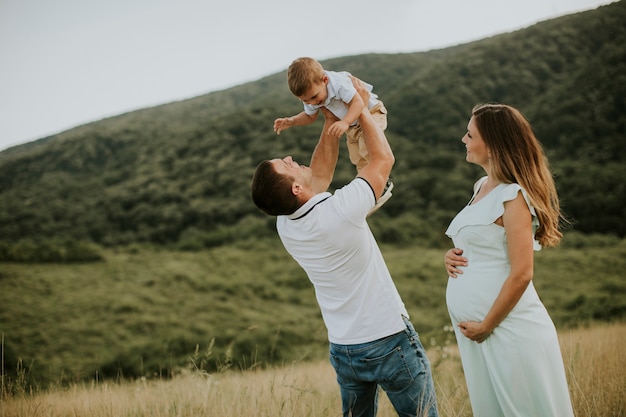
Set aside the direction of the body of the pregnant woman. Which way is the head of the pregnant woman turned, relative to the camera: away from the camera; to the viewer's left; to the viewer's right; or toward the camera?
to the viewer's left

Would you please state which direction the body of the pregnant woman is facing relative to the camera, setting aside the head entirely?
to the viewer's left

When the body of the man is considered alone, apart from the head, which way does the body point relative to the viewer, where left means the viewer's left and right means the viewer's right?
facing away from the viewer and to the right of the viewer
